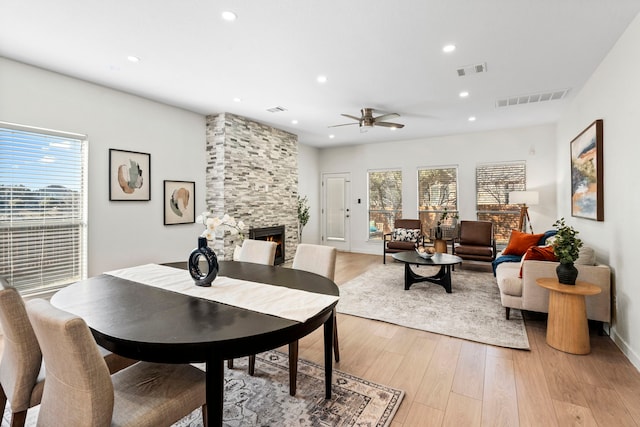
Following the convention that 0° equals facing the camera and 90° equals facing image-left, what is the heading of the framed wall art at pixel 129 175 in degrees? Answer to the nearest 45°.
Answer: approximately 315°

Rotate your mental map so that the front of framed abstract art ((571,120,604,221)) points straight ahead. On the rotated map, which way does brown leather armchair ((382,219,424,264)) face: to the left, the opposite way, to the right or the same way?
to the left

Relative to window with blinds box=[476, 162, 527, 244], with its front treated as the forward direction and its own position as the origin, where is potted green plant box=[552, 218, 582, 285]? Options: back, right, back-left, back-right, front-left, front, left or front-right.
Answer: front

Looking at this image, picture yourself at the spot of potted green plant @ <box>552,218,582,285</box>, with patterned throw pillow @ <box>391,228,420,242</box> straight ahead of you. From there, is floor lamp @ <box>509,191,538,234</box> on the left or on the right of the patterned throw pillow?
right

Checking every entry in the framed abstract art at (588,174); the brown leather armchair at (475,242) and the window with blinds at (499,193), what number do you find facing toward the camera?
2

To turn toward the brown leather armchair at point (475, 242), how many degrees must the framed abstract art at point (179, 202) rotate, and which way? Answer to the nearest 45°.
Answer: approximately 45° to its left

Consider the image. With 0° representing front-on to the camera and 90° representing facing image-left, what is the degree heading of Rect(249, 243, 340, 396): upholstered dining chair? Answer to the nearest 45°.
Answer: approximately 45°

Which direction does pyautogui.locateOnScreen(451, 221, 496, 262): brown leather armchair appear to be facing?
toward the camera

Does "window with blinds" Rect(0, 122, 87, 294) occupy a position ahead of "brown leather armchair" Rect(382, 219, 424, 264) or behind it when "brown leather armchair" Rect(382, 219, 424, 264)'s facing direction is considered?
ahead

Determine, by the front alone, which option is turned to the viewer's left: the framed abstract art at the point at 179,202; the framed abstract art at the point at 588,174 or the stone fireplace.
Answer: the framed abstract art at the point at 588,174

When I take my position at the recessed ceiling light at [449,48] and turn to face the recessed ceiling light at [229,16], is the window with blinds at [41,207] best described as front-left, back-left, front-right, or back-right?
front-right

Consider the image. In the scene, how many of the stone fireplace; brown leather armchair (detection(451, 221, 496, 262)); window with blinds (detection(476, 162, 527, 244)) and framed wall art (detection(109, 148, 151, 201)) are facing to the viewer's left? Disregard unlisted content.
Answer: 0

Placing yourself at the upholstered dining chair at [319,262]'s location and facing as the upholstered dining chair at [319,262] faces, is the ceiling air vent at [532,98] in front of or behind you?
behind

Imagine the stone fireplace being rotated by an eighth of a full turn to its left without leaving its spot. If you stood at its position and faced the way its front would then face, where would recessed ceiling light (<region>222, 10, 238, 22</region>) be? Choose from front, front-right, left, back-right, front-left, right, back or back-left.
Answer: right

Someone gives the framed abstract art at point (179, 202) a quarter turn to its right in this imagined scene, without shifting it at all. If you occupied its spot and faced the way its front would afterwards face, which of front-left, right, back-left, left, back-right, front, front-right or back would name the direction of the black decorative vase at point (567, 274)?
left

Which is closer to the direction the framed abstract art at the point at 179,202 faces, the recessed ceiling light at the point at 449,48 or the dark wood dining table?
the recessed ceiling light

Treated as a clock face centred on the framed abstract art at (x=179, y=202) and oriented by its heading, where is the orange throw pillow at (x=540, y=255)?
The orange throw pillow is roughly at 12 o'clock from the framed abstract art.

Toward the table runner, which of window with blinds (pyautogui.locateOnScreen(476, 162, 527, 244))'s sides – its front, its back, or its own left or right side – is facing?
front

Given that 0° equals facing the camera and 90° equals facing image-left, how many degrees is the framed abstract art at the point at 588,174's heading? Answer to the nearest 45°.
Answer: approximately 90°

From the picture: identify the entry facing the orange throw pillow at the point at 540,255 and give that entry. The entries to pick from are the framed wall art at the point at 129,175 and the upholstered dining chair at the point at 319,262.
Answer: the framed wall art

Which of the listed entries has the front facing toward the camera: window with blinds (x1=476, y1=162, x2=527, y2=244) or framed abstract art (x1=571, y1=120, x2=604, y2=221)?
the window with blinds
